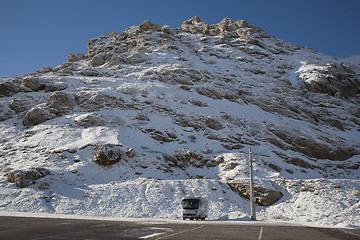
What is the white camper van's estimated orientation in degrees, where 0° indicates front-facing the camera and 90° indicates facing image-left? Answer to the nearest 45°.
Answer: approximately 45°
